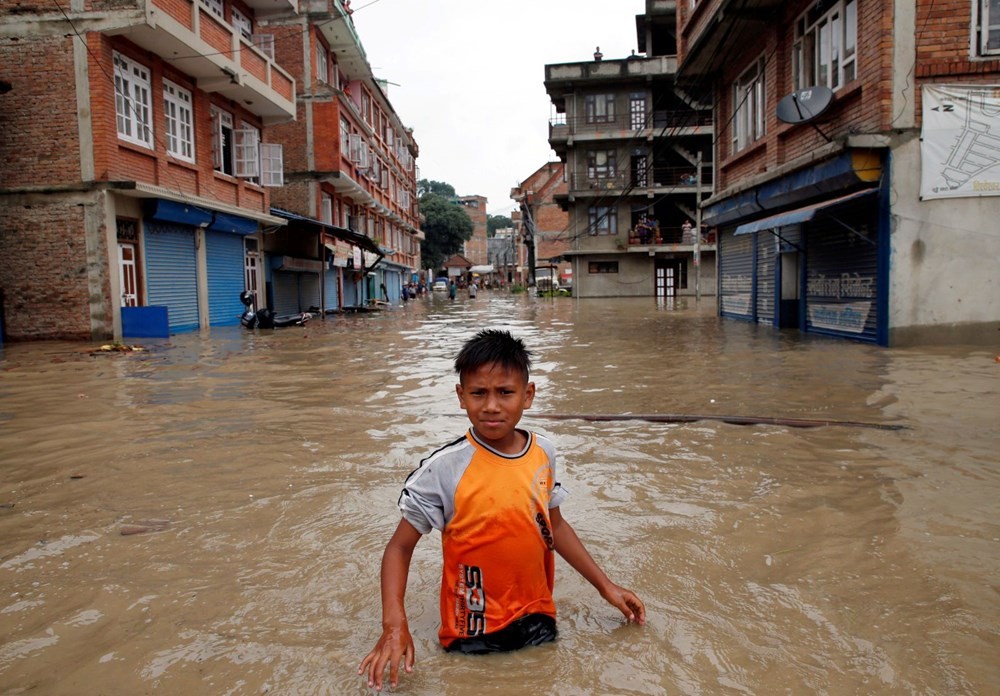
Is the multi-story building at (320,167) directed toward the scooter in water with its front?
no

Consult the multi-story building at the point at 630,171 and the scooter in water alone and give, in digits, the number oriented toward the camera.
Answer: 1

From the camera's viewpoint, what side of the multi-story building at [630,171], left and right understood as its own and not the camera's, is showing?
front

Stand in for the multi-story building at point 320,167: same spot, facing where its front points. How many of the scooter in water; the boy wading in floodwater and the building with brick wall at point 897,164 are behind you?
0

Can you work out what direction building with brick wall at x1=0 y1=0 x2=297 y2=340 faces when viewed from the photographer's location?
facing the viewer and to the right of the viewer

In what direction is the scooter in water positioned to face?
to the viewer's left

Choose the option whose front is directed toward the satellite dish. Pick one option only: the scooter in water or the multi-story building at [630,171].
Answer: the multi-story building

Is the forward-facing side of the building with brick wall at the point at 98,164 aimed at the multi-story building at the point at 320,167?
no

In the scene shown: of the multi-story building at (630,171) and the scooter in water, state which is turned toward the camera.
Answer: the multi-story building

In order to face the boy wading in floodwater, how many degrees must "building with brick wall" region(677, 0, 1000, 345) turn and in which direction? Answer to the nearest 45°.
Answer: approximately 45° to its left

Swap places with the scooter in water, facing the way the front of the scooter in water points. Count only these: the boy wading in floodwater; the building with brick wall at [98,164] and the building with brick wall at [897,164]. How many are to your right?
0

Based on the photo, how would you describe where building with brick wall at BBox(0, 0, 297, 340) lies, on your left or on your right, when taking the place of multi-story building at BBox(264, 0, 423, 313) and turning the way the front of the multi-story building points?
on your right

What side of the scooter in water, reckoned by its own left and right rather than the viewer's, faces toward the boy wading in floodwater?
left

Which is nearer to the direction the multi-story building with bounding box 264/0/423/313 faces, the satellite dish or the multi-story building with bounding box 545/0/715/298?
the satellite dish

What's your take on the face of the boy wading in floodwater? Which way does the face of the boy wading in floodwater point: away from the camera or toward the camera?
toward the camera

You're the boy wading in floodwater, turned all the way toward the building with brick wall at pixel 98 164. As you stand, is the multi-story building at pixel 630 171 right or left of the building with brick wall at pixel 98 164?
right

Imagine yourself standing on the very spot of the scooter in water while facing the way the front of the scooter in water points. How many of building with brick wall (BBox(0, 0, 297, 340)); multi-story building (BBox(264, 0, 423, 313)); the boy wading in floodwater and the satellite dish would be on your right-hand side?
1
